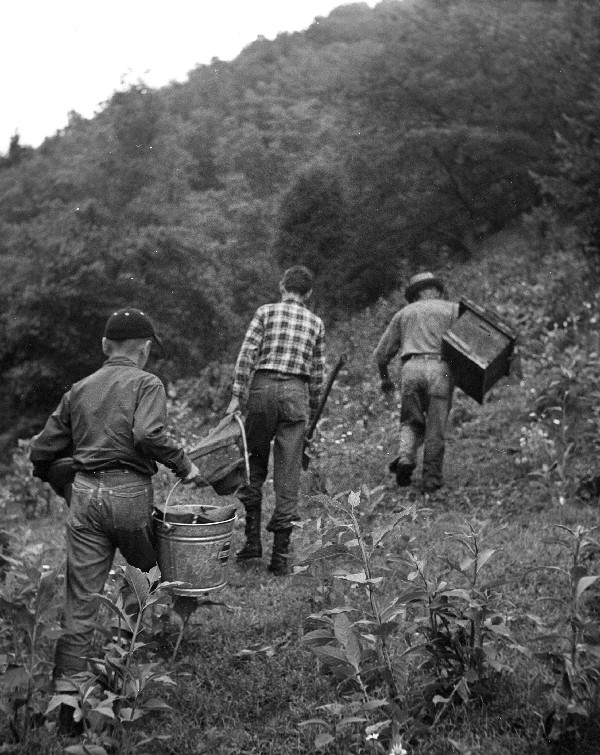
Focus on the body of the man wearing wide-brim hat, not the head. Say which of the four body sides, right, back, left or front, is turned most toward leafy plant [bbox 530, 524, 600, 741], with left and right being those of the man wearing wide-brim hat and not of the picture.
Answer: back

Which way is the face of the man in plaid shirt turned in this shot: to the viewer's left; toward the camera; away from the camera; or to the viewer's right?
away from the camera

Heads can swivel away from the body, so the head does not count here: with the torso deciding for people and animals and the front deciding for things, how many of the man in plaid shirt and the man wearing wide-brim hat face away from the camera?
2

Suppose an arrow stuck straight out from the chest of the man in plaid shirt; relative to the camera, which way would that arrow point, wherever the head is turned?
away from the camera

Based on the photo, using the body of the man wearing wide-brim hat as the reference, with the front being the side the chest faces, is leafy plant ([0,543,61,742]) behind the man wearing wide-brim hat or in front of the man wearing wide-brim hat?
behind

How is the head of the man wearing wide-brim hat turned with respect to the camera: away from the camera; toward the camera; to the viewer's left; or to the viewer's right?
away from the camera

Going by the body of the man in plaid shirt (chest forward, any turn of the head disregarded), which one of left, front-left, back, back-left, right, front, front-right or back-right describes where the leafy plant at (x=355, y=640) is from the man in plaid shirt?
back

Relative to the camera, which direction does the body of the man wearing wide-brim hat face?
away from the camera

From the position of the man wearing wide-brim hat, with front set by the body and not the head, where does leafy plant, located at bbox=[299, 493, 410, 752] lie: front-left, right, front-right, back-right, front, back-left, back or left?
back
